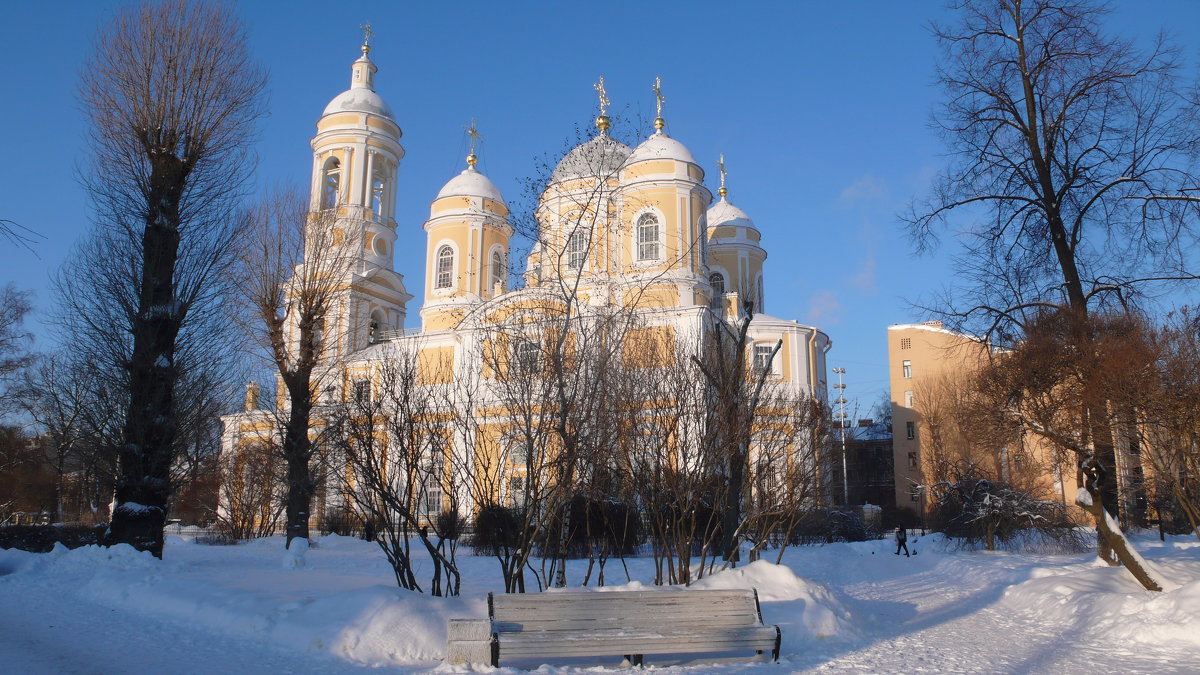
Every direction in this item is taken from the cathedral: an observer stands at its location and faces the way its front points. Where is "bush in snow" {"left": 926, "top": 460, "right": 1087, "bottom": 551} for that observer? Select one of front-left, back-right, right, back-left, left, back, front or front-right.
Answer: back

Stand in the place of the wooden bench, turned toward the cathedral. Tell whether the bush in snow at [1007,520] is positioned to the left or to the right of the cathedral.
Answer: right

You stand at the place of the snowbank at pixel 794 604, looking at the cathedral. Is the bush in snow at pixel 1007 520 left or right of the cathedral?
right

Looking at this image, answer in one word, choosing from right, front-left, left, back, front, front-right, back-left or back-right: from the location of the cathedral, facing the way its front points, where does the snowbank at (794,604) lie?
back-left

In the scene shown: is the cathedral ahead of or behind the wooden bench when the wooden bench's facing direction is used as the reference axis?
behind

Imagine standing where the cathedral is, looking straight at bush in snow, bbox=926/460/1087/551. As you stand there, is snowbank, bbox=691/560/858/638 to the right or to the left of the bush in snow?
right

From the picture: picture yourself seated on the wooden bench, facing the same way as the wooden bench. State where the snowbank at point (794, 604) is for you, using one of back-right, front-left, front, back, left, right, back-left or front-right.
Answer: back-left

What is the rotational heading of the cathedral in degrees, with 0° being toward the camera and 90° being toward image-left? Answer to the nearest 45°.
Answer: approximately 135°
